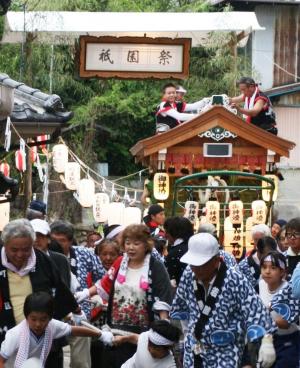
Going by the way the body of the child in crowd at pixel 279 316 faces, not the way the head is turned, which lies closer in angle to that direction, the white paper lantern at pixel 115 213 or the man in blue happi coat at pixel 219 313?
the man in blue happi coat

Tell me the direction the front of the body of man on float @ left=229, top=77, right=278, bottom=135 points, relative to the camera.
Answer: to the viewer's left

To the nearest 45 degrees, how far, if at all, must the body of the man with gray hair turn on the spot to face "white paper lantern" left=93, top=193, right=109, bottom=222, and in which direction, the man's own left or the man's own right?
approximately 180°
